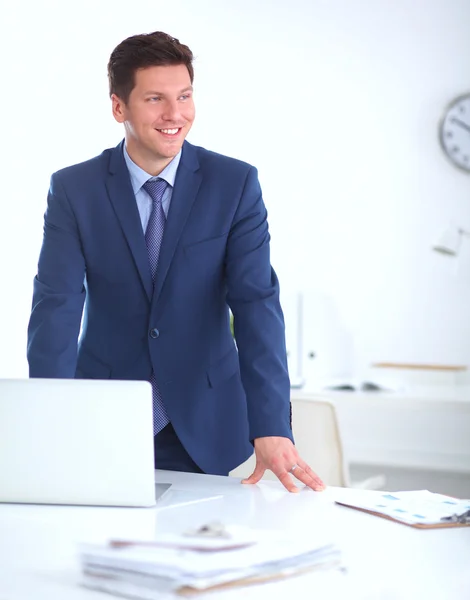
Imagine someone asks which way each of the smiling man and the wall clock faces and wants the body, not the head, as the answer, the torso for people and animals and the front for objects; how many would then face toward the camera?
2

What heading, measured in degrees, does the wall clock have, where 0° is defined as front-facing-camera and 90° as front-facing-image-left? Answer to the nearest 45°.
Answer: approximately 0°

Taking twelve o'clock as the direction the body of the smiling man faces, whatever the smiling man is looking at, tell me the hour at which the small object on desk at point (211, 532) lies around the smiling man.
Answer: The small object on desk is roughly at 12 o'clock from the smiling man.

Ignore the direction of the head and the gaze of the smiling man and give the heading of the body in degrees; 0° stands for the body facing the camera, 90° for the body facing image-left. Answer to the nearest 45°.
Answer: approximately 0°

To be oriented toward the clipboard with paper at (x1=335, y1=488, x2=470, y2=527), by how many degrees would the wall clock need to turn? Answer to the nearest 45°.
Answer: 0° — it already faces it

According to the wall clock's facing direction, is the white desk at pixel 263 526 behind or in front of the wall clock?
in front

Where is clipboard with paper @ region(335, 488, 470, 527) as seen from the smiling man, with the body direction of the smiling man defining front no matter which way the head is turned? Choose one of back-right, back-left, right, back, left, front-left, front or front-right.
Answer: front-left

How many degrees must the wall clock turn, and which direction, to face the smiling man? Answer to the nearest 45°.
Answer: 0° — it already faces them

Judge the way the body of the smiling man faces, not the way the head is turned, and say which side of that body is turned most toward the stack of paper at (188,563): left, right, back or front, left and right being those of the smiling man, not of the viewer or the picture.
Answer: front

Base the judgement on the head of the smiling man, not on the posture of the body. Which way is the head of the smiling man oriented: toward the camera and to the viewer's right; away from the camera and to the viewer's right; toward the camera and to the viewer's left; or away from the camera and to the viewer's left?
toward the camera and to the viewer's right

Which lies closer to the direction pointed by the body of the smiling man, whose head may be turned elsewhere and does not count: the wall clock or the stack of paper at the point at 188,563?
the stack of paper
